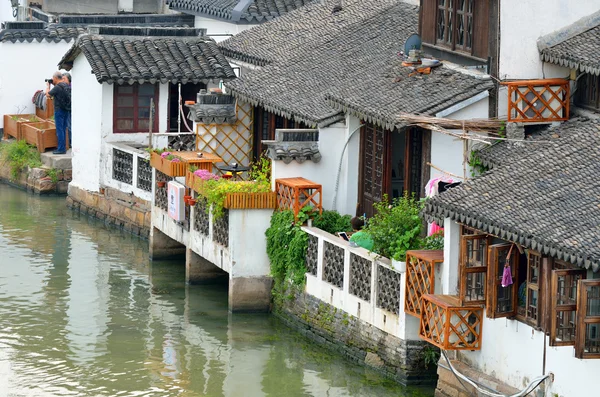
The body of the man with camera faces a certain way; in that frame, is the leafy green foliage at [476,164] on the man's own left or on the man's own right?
on the man's own left

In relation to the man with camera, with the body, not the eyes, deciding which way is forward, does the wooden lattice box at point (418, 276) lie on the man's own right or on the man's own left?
on the man's own left

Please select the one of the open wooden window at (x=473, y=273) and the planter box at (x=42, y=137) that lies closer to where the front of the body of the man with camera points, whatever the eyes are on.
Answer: the planter box

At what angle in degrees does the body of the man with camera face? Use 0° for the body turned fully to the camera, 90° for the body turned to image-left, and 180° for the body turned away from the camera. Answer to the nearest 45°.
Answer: approximately 90°

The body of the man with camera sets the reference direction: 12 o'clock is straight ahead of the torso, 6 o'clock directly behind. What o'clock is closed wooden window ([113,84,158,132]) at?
The closed wooden window is roughly at 8 o'clock from the man with camera.

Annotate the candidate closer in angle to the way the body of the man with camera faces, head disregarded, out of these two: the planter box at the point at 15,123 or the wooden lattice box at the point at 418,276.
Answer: the planter box

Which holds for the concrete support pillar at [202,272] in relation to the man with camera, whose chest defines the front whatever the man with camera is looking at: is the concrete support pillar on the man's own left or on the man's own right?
on the man's own left
